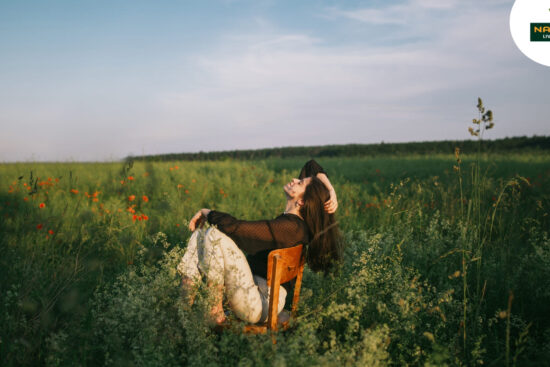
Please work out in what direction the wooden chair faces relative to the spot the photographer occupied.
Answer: facing away from the viewer and to the left of the viewer

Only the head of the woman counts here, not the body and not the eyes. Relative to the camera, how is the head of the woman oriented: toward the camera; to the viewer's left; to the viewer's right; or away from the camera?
to the viewer's left

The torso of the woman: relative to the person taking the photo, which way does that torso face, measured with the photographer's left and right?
facing to the left of the viewer
